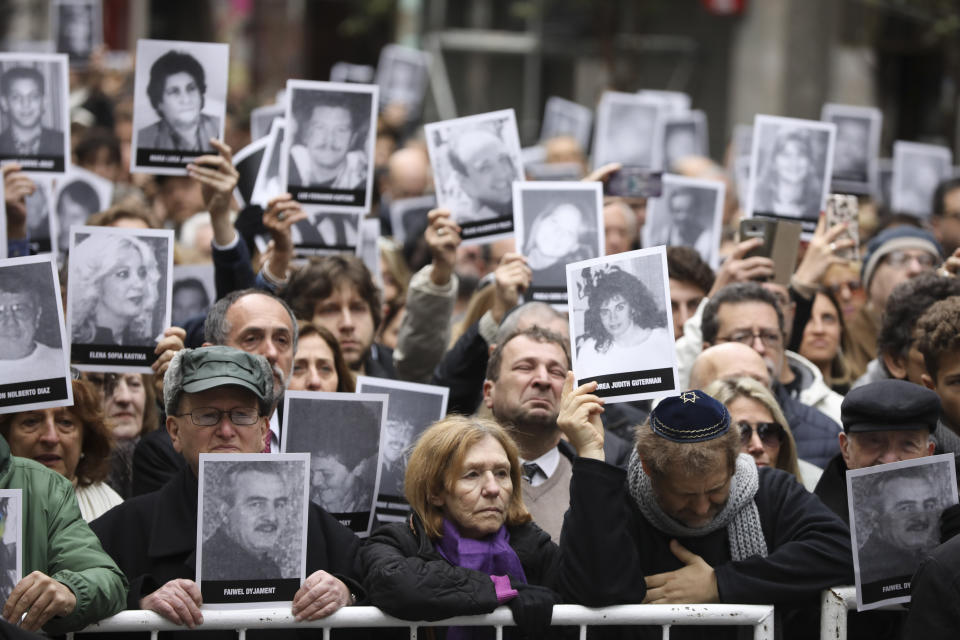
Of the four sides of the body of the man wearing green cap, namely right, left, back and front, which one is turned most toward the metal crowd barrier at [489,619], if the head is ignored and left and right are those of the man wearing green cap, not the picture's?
left

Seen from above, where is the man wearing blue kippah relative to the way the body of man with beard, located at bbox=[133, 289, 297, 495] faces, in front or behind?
in front

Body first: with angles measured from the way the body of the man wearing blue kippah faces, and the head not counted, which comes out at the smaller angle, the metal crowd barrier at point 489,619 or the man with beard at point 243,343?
the metal crowd barrier

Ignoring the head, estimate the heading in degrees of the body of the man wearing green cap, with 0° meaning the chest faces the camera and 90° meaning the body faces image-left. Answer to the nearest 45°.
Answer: approximately 0°

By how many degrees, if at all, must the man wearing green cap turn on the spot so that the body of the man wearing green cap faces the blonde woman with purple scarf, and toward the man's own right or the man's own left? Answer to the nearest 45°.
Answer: approximately 90° to the man's own left

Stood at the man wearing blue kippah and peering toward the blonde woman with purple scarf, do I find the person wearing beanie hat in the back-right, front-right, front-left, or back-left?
back-right

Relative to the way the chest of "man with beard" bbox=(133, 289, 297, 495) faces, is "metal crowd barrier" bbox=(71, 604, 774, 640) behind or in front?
in front

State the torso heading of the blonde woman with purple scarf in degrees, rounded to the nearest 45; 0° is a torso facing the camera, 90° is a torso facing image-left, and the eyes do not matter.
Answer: approximately 315°

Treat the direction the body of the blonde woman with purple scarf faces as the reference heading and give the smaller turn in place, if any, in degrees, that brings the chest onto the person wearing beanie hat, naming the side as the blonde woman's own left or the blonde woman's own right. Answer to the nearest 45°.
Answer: approximately 90° to the blonde woman's own left

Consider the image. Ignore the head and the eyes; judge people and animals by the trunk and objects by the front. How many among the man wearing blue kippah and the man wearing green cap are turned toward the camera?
2

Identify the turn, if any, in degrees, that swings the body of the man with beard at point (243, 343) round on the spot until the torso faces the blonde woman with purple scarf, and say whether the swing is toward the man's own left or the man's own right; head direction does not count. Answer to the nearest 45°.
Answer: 0° — they already face them

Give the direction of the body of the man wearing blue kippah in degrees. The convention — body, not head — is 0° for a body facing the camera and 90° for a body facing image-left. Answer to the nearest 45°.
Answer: approximately 0°
